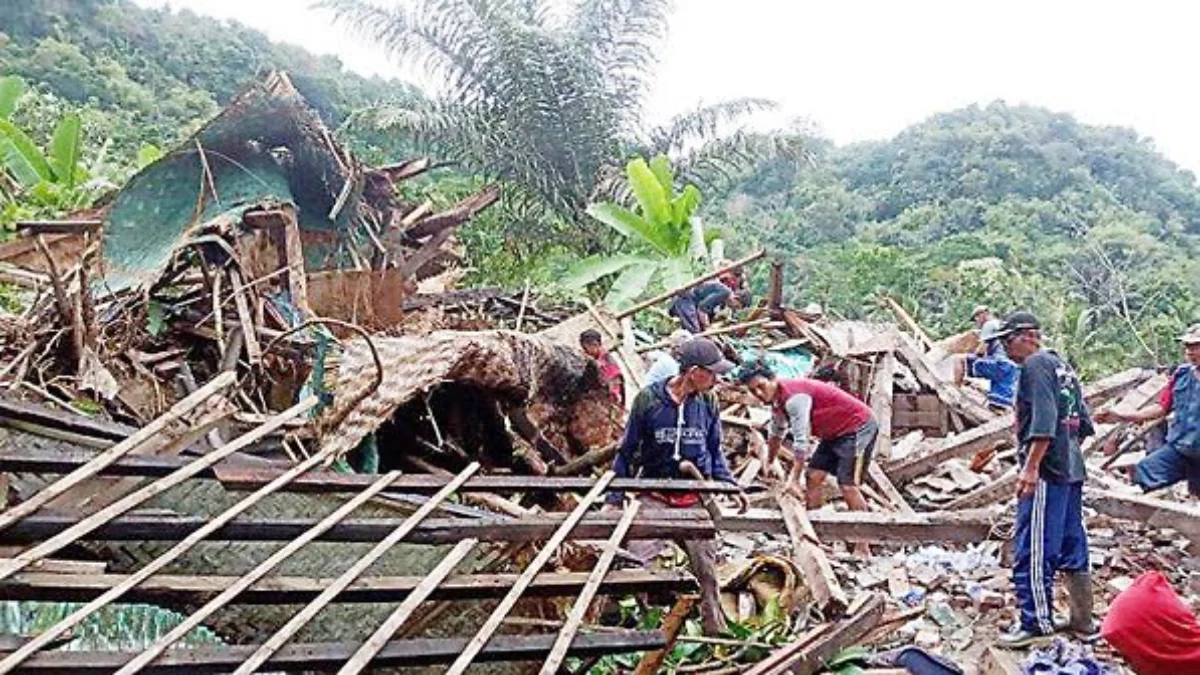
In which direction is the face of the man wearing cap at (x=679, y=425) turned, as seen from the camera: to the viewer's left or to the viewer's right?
to the viewer's right

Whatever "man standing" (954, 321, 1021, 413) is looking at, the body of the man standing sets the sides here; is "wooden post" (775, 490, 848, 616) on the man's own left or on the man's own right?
on the man's own left

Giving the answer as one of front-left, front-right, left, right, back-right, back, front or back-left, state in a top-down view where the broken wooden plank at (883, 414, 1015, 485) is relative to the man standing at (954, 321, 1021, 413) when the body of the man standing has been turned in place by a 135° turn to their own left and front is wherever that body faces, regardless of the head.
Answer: front-right

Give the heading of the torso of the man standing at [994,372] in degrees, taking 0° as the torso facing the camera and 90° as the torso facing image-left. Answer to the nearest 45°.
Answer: approximately 90°

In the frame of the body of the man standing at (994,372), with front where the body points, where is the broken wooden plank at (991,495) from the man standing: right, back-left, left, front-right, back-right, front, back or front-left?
left

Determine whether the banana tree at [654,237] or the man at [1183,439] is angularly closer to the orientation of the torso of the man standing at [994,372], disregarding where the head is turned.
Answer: the banana tree
